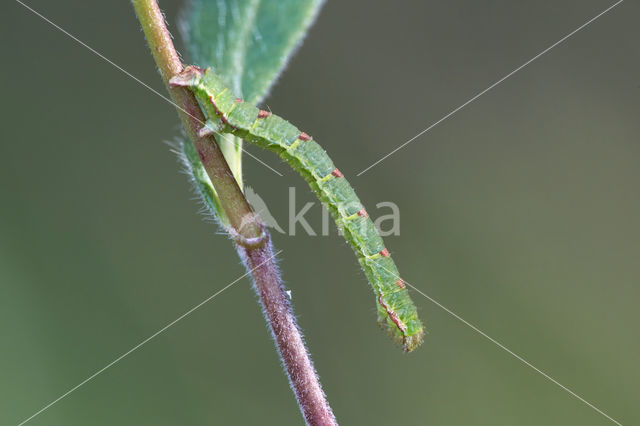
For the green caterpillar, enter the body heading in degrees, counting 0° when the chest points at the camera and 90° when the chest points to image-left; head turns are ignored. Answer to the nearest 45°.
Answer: approximately 270°
